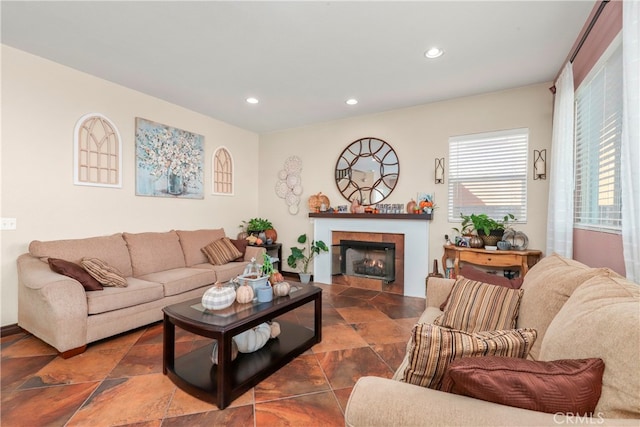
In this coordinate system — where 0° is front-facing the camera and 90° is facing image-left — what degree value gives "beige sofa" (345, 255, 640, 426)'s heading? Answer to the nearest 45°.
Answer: approximately 90°

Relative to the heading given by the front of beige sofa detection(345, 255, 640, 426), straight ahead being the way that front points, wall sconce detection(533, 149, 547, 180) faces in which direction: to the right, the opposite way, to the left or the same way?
to the left

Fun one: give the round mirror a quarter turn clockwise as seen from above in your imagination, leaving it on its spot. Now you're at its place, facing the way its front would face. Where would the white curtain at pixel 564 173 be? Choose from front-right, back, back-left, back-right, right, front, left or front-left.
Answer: back-left

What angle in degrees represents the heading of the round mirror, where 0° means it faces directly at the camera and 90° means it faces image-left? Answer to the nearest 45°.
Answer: approximately 0°

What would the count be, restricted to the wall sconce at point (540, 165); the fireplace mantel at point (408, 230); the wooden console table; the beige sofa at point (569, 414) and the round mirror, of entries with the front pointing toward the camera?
4

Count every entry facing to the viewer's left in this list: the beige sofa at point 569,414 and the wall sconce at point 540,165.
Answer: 1

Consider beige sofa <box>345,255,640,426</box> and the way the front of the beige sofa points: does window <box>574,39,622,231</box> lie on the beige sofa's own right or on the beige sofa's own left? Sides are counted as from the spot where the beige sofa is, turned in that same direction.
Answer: on the beige sofa's own right

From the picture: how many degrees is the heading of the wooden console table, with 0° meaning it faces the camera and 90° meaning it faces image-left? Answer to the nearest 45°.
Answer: approximately 0°

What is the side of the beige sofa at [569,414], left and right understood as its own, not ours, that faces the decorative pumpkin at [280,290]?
front
